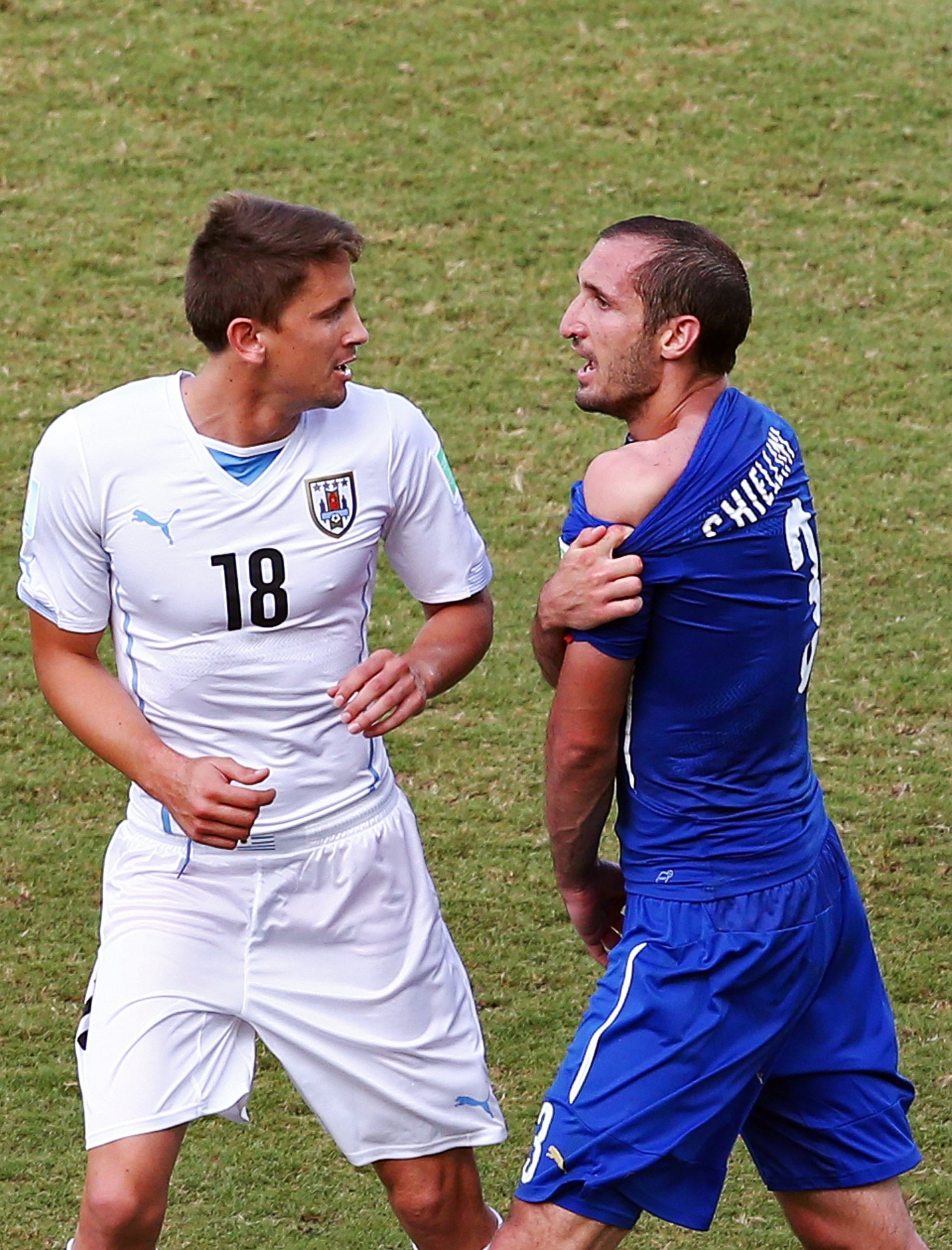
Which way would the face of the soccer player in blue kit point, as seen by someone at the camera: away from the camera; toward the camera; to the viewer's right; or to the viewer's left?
to the viewer's left

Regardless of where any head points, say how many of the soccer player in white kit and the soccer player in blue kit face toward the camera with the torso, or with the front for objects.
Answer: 1

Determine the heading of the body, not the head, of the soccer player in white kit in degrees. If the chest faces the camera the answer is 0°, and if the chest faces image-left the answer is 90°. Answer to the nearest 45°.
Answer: approximately 0°

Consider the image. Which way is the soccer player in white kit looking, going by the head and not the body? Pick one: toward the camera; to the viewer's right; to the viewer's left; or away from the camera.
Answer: to the viewer's right

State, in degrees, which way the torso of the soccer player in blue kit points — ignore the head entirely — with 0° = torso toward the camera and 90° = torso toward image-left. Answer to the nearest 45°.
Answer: approximately 135°

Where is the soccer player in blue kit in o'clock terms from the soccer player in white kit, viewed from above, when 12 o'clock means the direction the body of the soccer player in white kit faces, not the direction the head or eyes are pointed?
The soccer player in blue kit is roughly at 10 o'clock from the soccer player in white kit.

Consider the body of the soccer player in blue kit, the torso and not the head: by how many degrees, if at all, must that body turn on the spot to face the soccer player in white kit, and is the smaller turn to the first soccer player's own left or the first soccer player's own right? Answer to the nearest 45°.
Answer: approximately 45° to the first soccer player's own left
